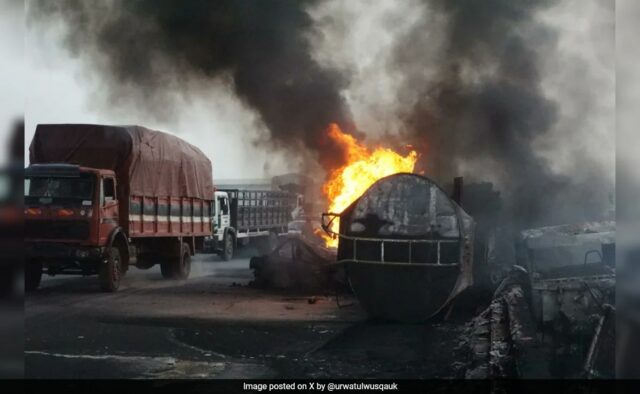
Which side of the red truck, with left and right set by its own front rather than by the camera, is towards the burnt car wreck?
left

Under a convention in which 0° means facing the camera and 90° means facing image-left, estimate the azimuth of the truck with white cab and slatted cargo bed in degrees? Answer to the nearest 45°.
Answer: approximately 45°

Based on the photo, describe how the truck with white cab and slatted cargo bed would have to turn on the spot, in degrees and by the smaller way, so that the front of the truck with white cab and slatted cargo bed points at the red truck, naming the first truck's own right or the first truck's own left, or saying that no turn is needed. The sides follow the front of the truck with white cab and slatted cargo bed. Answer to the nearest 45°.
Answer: approximately 45° to the first truck's own left

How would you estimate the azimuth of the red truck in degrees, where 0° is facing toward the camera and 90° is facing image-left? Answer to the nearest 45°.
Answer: approximately 45°

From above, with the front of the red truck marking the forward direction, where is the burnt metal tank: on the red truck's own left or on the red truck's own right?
on the red truck's own left

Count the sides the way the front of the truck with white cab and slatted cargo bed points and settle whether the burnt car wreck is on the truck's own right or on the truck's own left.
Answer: on the truck's own left

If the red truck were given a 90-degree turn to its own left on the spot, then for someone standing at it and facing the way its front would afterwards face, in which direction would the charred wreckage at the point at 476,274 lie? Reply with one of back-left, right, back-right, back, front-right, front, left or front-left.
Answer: front

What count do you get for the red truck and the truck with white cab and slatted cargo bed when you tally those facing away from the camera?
0
